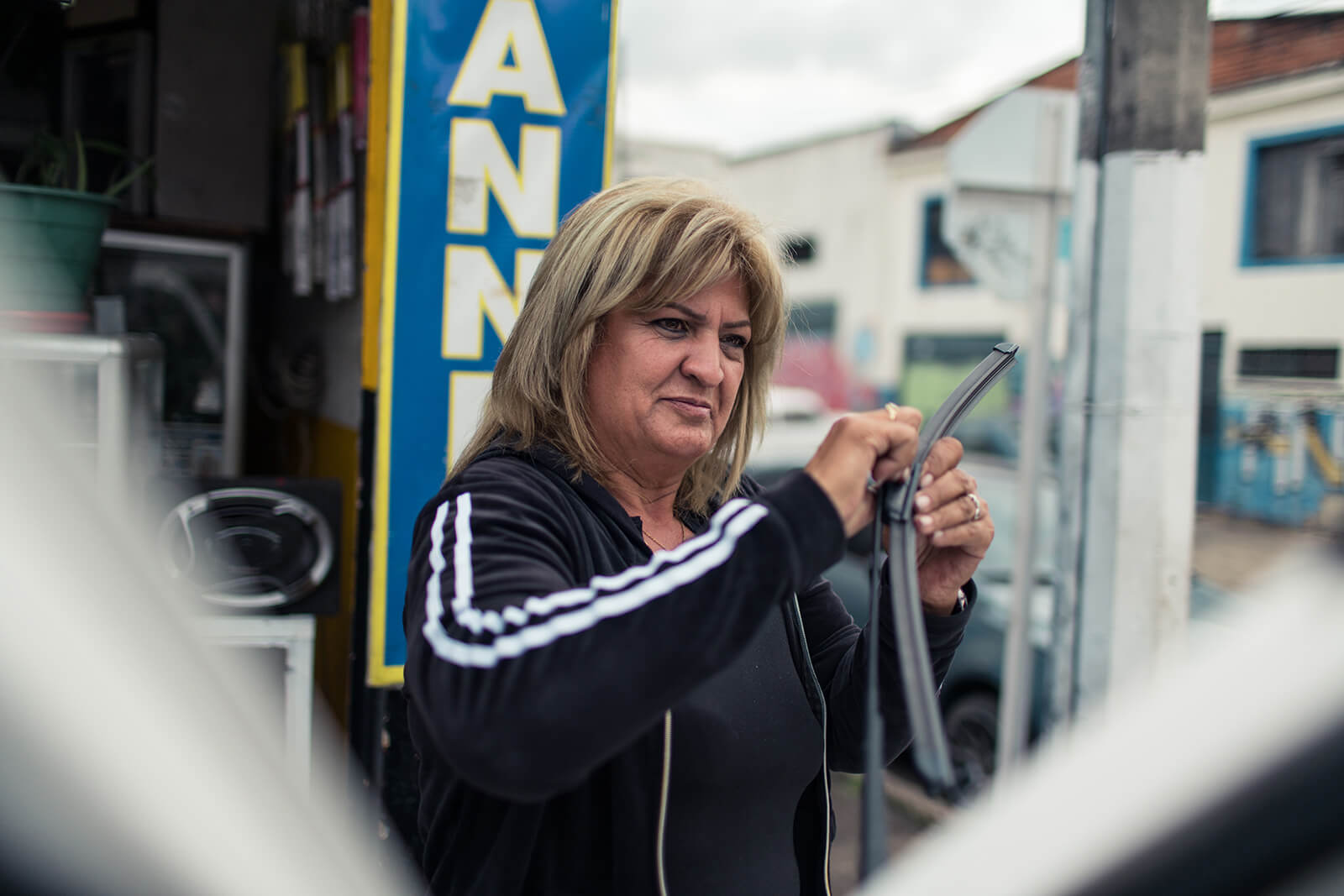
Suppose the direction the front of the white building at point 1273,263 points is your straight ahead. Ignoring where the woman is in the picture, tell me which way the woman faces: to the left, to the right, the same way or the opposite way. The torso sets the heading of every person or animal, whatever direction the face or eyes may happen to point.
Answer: to the left

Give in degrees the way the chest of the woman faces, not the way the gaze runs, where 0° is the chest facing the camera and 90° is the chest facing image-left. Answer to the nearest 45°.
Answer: approximately 315°

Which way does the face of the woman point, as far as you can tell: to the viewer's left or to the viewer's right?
to the viewer's right

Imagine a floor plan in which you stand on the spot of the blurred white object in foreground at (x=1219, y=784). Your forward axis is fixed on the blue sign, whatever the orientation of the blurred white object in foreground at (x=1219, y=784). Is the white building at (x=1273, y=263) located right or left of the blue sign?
right

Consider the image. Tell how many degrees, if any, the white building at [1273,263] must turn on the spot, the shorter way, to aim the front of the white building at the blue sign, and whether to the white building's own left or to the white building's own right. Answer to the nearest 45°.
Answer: approximately 45° to the white building's own left

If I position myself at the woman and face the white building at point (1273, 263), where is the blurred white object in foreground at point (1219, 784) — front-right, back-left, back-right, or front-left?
back-right

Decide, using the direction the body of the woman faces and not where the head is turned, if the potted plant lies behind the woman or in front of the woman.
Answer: behind

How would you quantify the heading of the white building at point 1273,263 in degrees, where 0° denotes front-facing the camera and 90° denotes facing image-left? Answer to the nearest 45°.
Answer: approximately 45°

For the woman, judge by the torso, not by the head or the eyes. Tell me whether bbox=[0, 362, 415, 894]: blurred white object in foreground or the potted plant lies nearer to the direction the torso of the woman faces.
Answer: the blurred white object in foreground

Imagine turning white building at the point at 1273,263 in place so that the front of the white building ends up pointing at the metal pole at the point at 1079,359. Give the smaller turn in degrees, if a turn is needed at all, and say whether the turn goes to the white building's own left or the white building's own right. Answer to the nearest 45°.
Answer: approximately 45° to the white building's own left
